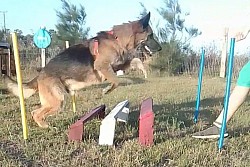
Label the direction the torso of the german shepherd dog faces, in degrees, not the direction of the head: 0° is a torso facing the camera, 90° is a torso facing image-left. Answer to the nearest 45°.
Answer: approximately 270°

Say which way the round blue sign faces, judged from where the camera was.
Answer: facing the viewer

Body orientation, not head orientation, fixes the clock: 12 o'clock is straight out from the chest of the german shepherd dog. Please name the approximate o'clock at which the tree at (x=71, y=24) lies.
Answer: The tree is roughly at 9 o'clock from the german shepherd dog.

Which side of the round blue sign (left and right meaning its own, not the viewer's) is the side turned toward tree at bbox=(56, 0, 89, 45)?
back
